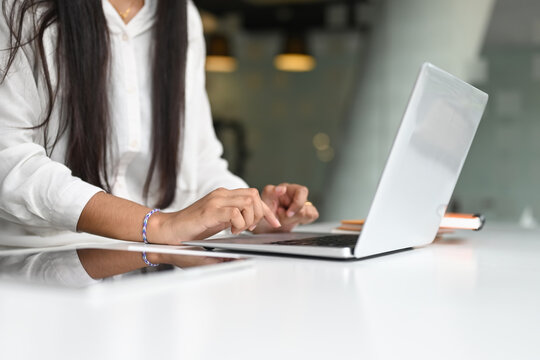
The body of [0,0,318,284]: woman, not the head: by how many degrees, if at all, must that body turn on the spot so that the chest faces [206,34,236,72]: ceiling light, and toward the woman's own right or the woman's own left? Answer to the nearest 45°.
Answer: approximately 135° to the woman's own left

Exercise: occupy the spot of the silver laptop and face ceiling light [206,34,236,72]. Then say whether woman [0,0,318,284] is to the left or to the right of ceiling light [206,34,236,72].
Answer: left

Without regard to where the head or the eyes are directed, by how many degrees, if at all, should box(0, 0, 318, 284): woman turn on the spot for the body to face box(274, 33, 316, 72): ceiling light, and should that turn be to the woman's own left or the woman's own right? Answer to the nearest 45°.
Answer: approximately 135° to the woman's own left

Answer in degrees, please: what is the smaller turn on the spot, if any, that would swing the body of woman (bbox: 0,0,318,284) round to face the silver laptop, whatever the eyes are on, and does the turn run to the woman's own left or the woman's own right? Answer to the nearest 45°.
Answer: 0° — they already face it

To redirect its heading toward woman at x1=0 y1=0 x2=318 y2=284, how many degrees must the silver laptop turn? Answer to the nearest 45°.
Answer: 0° — it already faces them

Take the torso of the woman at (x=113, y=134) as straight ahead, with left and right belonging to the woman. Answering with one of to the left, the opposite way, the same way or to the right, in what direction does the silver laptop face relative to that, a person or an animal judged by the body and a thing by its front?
the opposite way

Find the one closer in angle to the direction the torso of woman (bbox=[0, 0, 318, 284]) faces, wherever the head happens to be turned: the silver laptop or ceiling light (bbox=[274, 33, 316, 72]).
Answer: the silver laptop

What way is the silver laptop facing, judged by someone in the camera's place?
facing away from the viewer and to the left of the viewer
